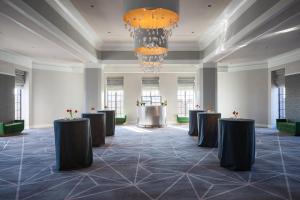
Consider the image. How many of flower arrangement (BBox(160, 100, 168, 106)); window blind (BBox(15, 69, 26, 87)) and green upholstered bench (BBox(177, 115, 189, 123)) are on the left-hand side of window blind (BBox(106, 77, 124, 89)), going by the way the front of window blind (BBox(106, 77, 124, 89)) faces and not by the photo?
2

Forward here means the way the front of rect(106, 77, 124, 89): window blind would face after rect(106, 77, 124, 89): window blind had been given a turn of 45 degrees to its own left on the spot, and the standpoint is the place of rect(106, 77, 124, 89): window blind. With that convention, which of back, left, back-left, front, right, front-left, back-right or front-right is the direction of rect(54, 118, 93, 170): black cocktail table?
front-right

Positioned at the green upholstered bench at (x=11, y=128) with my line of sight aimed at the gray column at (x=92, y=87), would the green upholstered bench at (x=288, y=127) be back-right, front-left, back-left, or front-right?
front-right

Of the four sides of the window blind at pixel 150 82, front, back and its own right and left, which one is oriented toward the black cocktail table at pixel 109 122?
front

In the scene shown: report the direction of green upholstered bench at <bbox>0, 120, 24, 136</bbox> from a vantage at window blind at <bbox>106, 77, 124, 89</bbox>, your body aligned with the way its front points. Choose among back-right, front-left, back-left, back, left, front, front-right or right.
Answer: front-right

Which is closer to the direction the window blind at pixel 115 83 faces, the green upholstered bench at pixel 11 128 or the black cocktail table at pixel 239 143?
the black cocktail table

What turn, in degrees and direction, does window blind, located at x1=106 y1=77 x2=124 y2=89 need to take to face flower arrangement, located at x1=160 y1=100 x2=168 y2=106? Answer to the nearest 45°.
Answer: approximately 90° to its left

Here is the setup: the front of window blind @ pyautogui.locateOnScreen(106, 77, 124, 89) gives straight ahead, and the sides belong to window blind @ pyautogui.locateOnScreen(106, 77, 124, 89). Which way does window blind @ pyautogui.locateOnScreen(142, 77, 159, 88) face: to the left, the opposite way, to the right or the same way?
the same way

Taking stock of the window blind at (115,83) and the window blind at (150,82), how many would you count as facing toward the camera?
2

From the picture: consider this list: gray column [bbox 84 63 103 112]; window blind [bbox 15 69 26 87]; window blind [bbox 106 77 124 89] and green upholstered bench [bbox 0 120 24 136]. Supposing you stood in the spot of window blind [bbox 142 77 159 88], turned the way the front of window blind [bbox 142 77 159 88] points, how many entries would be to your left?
0

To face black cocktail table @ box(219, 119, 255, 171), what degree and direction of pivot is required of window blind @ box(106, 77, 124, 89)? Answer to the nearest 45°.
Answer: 0° — it already faces it

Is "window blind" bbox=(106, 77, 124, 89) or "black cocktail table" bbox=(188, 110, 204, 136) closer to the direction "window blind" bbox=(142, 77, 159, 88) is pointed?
the black cocktail table

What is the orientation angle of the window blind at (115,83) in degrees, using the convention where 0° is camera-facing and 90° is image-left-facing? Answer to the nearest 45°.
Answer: approximately 0°

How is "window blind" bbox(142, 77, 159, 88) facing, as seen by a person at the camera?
facing the viewer
